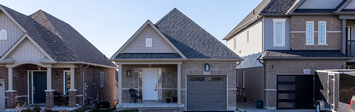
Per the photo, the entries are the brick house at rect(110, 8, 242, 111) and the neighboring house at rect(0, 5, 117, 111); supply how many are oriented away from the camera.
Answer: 0

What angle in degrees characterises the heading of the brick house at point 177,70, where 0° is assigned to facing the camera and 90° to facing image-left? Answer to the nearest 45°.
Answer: approximately 0°

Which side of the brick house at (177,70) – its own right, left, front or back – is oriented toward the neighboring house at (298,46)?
left

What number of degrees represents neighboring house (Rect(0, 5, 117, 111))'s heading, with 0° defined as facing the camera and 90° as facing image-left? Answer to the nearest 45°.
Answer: approximately 45°

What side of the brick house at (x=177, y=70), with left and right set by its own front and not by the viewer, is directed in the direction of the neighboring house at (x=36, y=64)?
right
